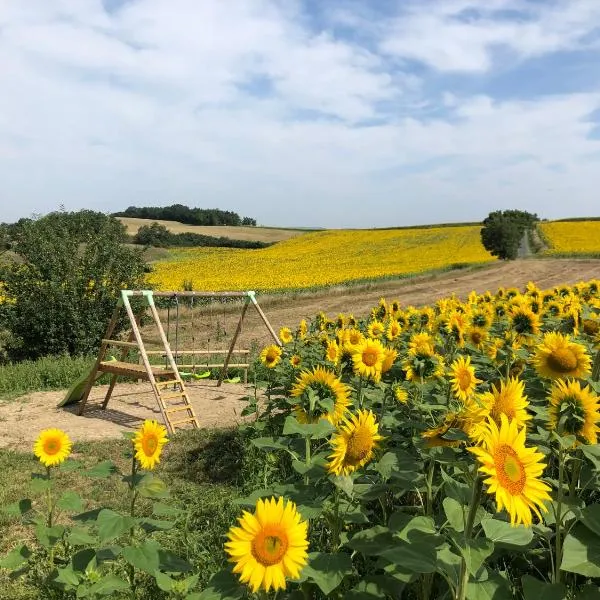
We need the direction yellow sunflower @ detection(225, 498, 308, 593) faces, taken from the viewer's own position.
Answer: facing the viewer

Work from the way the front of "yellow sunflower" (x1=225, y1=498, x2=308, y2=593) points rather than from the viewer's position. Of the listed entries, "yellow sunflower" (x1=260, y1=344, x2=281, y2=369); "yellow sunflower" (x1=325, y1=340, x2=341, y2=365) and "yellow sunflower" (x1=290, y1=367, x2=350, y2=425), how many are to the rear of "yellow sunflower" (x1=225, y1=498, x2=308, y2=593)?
3

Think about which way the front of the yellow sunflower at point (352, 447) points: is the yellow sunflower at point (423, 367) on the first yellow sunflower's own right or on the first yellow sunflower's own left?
on the first yellow sunflower's own left

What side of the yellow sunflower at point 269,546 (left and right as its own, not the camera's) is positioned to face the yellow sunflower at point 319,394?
back

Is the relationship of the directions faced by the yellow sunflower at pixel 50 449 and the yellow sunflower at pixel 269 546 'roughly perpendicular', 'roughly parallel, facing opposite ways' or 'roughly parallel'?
roughly parallel

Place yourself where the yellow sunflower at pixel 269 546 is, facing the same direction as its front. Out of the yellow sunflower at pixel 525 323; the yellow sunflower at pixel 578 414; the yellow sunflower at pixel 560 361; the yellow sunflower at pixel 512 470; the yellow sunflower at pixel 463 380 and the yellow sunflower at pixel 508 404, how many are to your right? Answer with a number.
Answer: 0

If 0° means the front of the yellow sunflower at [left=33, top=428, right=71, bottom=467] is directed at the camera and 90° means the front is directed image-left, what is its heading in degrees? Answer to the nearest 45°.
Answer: approximately 0°

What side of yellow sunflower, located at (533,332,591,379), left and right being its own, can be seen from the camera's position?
front

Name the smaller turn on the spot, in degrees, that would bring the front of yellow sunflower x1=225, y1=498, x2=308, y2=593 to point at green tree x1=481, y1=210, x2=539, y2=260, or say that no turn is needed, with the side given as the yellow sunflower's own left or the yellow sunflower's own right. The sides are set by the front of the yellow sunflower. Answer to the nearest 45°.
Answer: approximately 135° to the yellow sunflower's own left

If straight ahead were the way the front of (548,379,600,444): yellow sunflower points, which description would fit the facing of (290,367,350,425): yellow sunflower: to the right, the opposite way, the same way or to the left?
the same way

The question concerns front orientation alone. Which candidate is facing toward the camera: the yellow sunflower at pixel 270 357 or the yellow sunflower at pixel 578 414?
the yellow sunflower at pixel 270 357

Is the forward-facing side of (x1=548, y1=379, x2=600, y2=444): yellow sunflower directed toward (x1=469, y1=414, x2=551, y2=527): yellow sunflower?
no

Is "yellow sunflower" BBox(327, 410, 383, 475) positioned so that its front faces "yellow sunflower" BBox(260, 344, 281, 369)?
no

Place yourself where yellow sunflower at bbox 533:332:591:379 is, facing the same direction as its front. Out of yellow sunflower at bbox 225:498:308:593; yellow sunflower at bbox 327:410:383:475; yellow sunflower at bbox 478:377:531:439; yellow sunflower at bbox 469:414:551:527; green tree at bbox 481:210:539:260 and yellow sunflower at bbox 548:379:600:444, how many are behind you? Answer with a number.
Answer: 1
